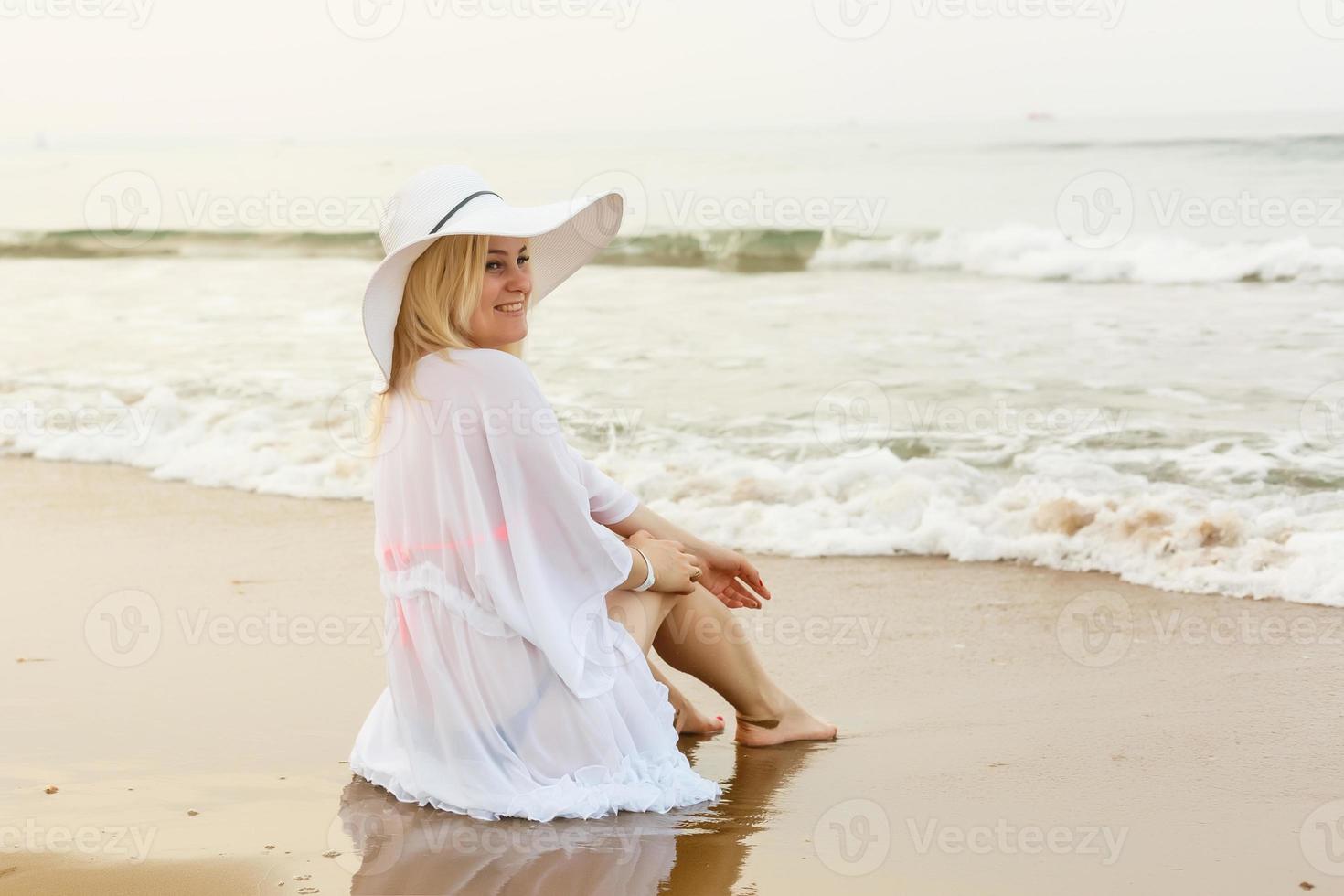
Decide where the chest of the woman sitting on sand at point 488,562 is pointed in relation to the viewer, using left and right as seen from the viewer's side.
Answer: facing away from the viewer and to the right of the viewer
